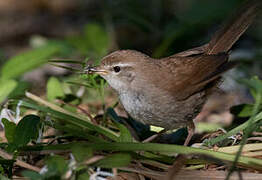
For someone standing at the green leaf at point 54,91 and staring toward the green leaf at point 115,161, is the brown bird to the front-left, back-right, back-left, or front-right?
front-left

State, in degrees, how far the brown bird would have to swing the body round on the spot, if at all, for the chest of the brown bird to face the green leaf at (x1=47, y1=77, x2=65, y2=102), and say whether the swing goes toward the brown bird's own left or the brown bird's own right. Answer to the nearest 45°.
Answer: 0° — it already faces it

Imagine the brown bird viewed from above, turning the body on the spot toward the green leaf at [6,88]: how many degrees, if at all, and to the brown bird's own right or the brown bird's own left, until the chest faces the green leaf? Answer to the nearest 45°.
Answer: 0° — it already faces it

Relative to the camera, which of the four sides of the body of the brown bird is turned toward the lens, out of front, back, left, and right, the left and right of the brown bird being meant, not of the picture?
left

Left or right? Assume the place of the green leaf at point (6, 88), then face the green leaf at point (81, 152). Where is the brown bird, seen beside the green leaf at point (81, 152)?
left
